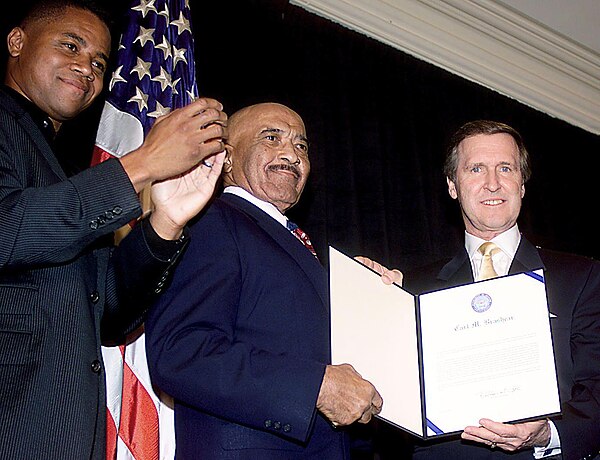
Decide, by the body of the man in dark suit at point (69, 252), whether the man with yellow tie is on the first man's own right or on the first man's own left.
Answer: on the first man's own left

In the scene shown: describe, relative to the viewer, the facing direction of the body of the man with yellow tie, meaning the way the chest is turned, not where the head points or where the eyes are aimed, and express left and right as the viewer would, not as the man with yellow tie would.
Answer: facing the viewer

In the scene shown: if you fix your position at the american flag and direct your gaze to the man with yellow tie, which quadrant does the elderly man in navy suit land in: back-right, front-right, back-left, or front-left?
front-right

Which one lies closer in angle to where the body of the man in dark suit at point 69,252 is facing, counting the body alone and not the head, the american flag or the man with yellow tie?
the man with yellow tie

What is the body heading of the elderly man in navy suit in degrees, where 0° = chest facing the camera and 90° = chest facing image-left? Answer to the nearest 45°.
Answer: approximately 270°

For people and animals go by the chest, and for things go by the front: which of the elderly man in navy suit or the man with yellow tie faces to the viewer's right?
the elderly man in navy suit

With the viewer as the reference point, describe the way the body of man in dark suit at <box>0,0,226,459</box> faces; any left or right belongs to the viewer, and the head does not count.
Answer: facing the viewer and to the right of the viewer

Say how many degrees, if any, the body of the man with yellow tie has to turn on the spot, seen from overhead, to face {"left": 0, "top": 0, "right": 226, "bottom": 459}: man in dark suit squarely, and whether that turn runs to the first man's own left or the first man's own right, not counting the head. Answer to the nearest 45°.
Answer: approximately 45° to the first man's own right
